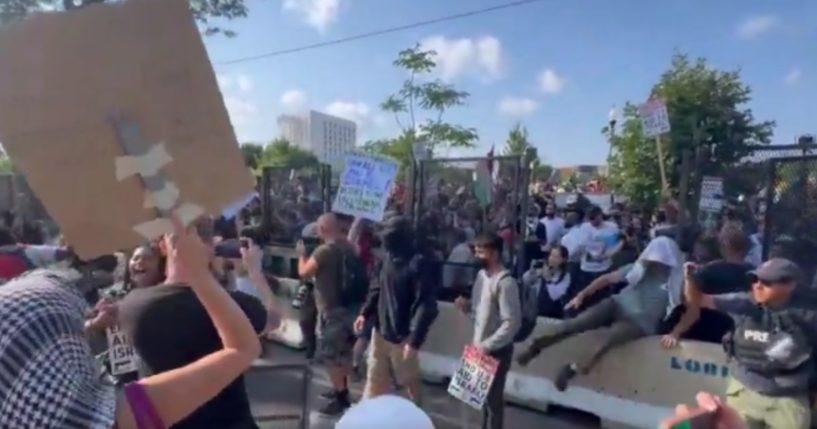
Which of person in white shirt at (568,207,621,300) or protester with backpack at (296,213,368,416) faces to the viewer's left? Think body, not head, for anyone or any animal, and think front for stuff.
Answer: the protester with backpack

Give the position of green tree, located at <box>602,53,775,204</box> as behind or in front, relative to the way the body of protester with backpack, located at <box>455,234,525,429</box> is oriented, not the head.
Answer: behind

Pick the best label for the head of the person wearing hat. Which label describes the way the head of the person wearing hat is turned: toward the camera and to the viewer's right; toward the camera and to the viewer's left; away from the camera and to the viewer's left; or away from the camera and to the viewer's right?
toward the camera and to the viewer's left

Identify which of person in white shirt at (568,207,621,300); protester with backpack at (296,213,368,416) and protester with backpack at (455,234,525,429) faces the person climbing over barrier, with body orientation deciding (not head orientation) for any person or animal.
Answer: the person in white shirt

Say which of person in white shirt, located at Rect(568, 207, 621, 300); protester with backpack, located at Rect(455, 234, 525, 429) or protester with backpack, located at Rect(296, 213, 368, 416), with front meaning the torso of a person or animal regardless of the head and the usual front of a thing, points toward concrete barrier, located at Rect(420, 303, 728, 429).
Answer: the person in white shirt

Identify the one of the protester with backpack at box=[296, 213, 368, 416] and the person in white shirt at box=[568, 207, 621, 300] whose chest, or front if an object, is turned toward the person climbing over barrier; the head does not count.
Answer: the person in white shirt

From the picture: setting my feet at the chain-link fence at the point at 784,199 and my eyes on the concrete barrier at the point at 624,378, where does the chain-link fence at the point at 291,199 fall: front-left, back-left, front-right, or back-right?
front-right

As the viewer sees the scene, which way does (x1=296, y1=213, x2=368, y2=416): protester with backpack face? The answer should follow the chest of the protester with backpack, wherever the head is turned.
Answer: to the viewer's left

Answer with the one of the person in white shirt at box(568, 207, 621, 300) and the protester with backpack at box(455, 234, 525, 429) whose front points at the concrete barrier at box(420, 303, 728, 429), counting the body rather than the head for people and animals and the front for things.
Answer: the person in white shirt

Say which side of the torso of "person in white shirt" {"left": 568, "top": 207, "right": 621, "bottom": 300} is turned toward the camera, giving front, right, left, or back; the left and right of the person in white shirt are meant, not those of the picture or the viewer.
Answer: front

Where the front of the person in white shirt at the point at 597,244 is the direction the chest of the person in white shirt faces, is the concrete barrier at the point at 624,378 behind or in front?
in front

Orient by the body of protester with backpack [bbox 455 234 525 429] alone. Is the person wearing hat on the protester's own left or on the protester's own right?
on the protester's own left

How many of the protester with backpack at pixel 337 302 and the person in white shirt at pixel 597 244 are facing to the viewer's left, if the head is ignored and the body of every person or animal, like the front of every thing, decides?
1

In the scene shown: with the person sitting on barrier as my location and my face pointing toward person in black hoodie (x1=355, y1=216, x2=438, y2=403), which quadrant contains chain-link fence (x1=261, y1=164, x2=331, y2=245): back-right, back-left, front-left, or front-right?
front-right
